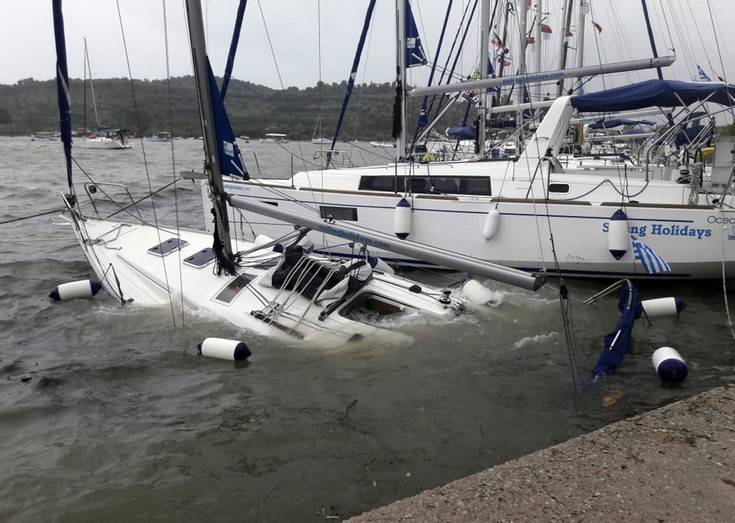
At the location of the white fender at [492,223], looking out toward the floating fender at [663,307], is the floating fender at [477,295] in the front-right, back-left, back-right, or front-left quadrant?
front-right

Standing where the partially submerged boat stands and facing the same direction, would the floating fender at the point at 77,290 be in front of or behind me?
in front

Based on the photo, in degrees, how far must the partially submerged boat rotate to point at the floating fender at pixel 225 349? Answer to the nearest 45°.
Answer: approximately 135° to its left

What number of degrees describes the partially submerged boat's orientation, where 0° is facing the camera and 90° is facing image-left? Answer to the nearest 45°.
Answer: approximately 135°

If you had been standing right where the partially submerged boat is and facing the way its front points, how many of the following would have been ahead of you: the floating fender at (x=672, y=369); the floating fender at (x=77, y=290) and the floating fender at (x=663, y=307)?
1

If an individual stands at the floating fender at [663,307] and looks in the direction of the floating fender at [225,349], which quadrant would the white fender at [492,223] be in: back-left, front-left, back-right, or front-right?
front-right

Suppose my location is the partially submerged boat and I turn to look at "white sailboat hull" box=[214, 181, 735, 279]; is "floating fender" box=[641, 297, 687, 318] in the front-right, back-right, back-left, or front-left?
front-right

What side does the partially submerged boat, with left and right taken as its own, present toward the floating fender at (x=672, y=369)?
back

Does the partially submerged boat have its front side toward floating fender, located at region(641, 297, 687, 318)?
no

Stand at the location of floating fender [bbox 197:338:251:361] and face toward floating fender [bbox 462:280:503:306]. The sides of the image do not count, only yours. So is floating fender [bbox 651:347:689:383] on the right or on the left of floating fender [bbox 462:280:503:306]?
right
